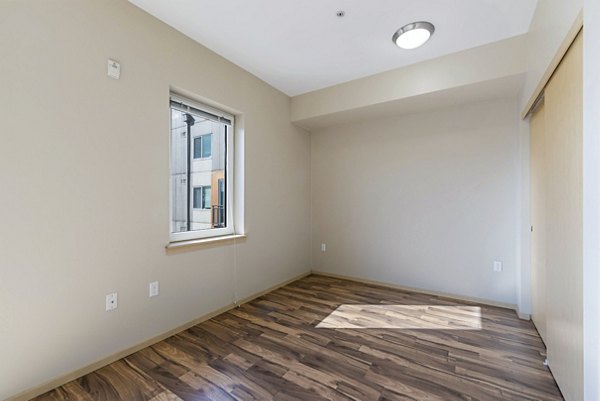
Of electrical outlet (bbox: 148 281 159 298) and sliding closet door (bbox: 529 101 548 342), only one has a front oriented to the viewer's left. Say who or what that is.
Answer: the sliding closet door

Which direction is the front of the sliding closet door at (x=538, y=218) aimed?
to the viewer's left

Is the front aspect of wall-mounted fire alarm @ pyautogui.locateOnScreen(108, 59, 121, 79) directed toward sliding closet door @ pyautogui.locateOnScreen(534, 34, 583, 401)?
yes

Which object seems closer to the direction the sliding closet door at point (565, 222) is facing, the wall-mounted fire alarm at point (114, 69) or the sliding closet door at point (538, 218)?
the wall-mounted fire alarm

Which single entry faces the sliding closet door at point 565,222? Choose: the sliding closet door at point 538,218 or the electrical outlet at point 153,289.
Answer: the electrical outlet

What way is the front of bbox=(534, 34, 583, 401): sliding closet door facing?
to the viewer's left

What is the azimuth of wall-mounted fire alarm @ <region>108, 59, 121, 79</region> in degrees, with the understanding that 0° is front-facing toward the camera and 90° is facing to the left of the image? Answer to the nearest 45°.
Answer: approximately 315°

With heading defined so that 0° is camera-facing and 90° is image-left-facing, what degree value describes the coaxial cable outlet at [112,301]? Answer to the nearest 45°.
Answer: approximately 315°
